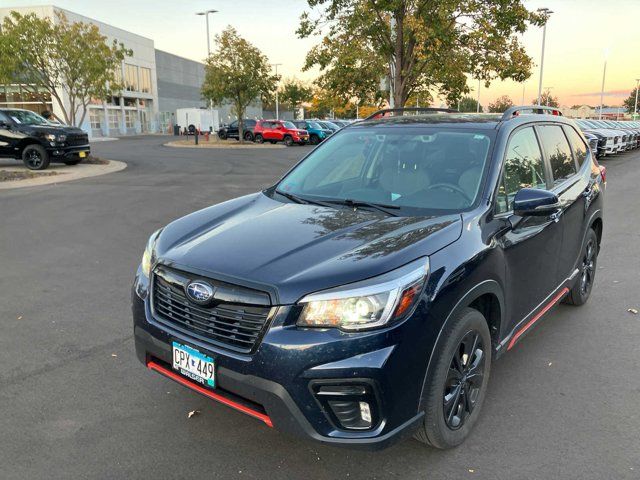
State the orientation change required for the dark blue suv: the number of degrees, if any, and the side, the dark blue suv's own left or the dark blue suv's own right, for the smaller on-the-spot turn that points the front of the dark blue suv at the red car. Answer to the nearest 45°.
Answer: approximately 135° to the dark blue suv's own right

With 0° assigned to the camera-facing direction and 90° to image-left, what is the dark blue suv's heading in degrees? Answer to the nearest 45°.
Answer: approximately 45°

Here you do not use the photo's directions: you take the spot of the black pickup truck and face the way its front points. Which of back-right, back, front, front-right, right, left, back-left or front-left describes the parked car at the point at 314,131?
left

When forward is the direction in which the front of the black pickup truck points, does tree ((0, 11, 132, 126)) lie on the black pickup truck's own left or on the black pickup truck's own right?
on the black pickup truck's own left

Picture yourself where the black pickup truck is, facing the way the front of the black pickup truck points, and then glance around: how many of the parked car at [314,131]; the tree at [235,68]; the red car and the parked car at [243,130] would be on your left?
4

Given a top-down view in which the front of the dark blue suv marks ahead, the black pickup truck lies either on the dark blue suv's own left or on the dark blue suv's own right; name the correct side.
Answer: on the dark blue suv's own right

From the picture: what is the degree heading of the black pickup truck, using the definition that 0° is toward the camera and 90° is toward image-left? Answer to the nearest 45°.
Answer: approximately 315°

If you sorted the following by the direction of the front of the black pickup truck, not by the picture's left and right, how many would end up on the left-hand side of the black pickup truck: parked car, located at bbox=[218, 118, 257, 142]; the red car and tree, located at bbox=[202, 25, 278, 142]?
3

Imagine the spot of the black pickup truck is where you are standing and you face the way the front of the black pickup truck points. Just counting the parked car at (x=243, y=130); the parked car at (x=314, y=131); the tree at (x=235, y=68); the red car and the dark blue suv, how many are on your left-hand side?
4

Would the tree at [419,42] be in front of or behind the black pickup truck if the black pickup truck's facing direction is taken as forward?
in front
